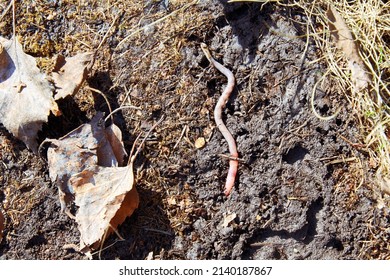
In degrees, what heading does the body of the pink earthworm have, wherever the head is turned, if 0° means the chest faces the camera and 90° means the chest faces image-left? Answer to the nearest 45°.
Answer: approximately 0°

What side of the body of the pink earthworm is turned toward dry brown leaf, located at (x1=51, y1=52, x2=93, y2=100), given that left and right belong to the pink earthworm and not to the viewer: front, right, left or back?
right
